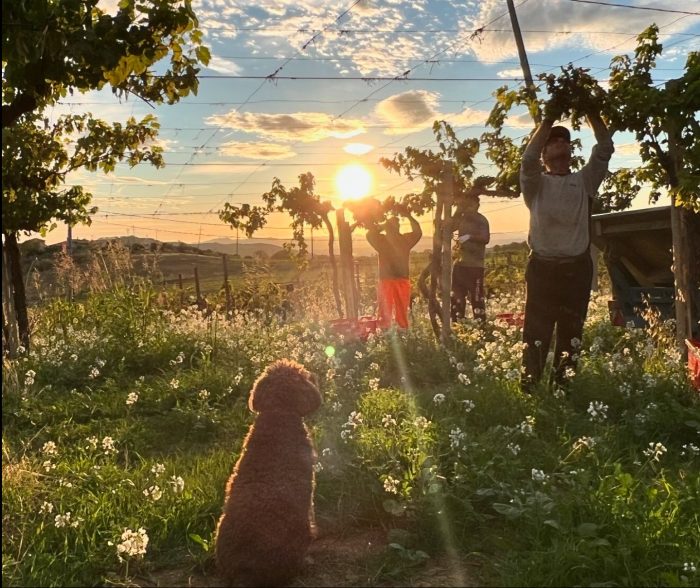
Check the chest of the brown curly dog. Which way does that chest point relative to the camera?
away from the camera

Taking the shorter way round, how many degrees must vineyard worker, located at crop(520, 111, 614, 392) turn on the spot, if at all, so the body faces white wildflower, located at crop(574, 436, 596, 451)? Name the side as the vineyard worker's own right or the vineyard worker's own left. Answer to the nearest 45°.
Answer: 0° — they already face it

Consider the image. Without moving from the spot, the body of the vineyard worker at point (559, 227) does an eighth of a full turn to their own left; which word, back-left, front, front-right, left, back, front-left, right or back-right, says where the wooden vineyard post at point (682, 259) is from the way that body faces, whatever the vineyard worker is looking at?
left

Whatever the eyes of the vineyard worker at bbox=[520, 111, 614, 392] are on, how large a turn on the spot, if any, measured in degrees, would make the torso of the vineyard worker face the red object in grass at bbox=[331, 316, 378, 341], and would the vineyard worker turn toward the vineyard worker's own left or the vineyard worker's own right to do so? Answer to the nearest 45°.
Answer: approximately 135° to the vineyard worker's own right
